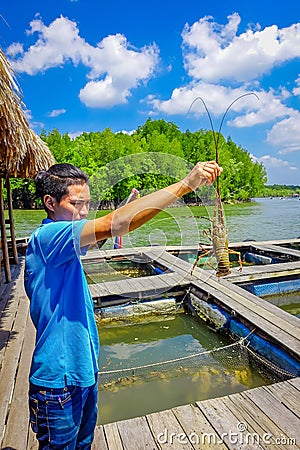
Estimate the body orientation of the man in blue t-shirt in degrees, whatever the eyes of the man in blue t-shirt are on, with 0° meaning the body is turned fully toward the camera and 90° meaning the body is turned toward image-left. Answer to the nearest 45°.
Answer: approximately 270°

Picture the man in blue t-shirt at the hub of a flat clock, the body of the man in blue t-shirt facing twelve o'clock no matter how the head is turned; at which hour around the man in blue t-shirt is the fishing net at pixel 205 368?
The fishing net is roughly at 10 o'clock from the man in blue t-shirt.

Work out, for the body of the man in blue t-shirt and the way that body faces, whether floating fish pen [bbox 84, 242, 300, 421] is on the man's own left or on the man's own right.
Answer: on the man's own left
